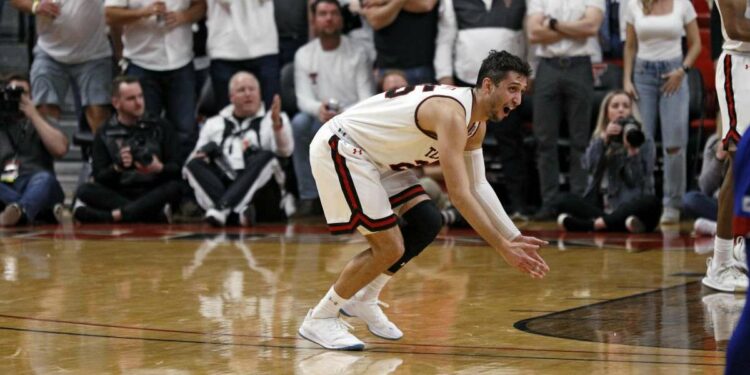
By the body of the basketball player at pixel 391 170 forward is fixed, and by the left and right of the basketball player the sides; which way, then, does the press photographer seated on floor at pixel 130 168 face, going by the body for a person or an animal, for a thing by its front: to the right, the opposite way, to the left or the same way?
to the right

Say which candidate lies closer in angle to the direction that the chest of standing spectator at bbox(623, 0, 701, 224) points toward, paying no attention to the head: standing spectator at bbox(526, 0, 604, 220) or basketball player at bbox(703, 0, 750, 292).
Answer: the basketball player

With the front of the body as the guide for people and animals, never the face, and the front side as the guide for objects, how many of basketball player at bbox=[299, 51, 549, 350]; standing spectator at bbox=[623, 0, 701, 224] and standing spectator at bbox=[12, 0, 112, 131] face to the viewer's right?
1

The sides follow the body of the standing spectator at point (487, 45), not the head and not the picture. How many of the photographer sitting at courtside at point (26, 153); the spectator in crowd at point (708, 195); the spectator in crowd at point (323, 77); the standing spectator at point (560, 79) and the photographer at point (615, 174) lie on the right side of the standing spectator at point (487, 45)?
2

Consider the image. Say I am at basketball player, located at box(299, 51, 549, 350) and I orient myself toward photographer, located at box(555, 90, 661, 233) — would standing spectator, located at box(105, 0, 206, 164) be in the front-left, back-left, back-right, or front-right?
front-left

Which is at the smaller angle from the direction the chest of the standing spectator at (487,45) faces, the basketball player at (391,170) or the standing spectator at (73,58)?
the basketball player

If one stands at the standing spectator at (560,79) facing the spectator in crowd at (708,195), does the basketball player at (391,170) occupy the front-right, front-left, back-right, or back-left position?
front-right

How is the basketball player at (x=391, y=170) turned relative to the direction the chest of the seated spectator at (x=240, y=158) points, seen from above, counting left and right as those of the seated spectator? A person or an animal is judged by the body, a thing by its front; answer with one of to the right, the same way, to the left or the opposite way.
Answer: to the left

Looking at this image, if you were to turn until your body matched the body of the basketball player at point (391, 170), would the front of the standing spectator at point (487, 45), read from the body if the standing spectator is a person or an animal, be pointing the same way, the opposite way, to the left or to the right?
to the right

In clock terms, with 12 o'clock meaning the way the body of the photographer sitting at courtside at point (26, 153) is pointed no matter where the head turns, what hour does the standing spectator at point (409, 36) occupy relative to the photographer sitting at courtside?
The standing spectator is roughly at 8 o'clock from the photographer sitting at courtside.

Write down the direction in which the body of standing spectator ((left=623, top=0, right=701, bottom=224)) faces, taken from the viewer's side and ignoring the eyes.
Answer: toward the camera

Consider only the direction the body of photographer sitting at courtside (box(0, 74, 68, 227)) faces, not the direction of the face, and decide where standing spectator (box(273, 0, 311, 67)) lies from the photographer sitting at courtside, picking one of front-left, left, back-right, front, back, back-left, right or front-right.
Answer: back-left

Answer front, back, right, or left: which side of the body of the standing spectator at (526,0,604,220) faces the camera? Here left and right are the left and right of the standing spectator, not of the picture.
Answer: front

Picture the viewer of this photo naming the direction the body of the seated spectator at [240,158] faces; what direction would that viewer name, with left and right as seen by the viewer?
facing the viewer
